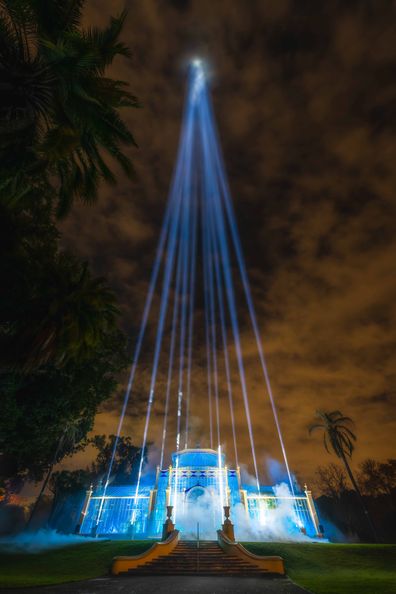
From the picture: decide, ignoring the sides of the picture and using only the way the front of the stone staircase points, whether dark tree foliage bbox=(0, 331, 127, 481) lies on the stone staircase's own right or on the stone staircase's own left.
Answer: on the stone staircase's own right

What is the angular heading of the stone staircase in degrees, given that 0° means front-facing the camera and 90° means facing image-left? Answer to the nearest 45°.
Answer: approximately 0°

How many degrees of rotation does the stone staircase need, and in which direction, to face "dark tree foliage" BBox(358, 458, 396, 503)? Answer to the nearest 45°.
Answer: approximately 135° to its left

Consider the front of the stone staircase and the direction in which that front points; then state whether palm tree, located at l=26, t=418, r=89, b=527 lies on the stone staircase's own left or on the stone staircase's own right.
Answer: on the stone staircase's own right

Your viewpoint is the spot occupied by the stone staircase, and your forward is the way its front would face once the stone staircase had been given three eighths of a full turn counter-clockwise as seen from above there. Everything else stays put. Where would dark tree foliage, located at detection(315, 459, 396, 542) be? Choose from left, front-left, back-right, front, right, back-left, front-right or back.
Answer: front

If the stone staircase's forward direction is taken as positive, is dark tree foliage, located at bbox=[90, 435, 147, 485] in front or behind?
behind

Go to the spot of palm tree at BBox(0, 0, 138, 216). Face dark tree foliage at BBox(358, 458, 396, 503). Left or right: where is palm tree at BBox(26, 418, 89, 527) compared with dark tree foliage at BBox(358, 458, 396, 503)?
left
